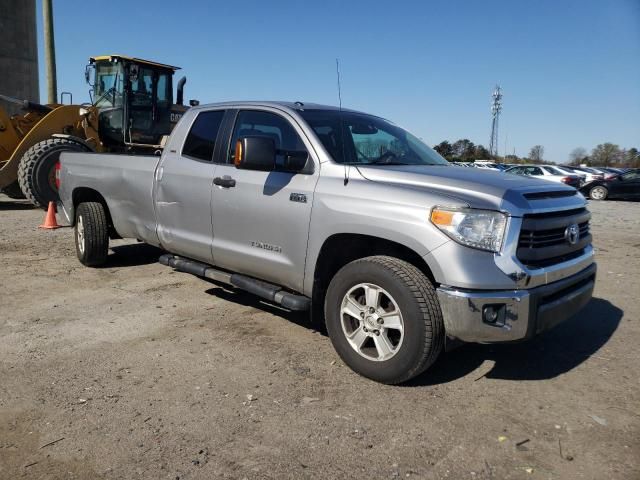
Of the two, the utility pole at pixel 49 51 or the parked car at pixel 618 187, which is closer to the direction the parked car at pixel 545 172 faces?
the utility pole

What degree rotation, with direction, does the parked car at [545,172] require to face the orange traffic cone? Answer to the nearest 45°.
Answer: approximately 90° to its left

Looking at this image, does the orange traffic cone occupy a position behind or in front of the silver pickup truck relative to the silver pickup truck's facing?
behind

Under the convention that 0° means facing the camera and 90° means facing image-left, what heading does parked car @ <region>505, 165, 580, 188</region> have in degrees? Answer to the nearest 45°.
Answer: approximately 135°

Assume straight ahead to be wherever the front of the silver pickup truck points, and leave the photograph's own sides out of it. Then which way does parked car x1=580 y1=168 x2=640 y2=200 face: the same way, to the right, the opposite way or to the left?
the opposite way

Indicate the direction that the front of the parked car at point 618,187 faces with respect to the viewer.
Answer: facing to the left of the viewer

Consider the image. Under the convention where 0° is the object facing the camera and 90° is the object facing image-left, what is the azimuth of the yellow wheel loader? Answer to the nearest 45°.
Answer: approximately 45°

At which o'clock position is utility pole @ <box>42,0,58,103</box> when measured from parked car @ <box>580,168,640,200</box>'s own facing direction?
The utility pole is roughly at 11 o'clock from the parked car.

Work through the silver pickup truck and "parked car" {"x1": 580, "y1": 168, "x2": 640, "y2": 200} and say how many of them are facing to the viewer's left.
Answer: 1

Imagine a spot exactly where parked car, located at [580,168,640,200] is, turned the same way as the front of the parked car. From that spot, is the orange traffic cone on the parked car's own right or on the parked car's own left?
on the parked car's own left
